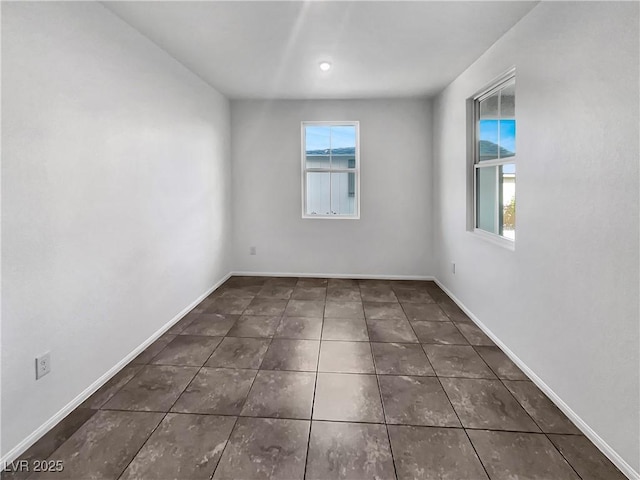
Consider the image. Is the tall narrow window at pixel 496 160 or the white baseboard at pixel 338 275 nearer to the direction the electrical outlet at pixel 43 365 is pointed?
the tall narrow window

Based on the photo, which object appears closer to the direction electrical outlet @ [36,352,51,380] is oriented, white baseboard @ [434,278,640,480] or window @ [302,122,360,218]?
the white baseboard

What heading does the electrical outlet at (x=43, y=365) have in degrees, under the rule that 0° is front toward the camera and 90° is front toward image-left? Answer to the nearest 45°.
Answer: approximately 315°

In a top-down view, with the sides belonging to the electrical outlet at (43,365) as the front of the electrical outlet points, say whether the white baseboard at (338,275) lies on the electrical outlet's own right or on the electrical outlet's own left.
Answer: on the electrical outlet's own left

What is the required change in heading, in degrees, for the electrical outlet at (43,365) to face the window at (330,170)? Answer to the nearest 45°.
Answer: approximately 90° to its left
